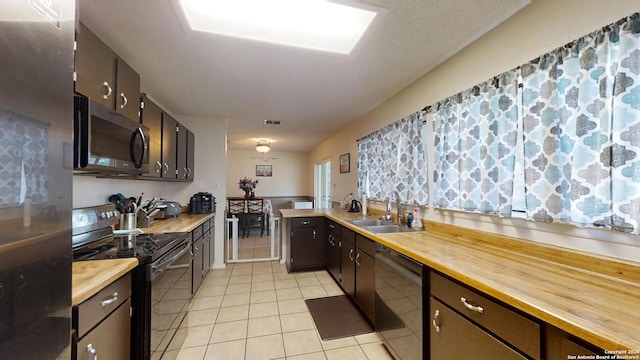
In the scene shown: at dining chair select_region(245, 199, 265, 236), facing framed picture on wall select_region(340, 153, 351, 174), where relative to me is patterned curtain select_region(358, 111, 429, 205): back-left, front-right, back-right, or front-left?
front-right

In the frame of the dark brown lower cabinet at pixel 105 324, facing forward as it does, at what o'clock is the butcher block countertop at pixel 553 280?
The butcher block countertop is roughly at 12 o'clock from the dark brown lower cabinet.

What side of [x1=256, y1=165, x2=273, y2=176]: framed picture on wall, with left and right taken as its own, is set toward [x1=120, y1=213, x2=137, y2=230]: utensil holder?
front

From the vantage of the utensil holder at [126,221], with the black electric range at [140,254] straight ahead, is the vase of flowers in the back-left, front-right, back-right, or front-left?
back-left

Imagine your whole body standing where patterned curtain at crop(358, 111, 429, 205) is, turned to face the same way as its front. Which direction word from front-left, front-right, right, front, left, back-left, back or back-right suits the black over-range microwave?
front

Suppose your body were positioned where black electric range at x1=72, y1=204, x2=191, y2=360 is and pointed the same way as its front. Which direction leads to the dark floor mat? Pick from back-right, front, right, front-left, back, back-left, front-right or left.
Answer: front-left

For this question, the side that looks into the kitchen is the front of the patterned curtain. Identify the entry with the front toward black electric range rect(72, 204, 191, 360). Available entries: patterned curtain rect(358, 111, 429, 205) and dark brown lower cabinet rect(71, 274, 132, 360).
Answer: the patterned curtain

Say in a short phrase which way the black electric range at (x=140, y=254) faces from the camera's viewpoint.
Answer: facing the viewer and to the right of the viewer

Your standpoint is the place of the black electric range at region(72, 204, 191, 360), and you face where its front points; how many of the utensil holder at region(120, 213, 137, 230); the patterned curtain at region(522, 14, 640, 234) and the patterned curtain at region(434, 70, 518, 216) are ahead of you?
2

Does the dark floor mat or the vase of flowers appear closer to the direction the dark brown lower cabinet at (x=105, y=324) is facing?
the dark floor mat

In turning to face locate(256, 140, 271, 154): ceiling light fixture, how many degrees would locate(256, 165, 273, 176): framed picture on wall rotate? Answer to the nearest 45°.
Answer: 0° — it already faces it

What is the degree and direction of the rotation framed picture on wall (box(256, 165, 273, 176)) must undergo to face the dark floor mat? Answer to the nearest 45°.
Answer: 0° — it already faces it

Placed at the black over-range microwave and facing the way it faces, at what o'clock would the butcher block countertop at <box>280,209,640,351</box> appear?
The butcher block countertop is roughly at 12 o'clock from the black over-range microwave.

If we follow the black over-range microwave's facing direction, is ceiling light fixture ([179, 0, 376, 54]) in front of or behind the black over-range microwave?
in front

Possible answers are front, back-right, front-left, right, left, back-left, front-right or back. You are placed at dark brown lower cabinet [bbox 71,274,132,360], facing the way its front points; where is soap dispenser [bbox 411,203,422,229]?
front-left

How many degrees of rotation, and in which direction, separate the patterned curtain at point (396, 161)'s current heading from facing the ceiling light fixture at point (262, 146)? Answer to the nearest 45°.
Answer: approximately 90° to its right

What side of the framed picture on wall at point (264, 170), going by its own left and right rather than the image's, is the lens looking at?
front
